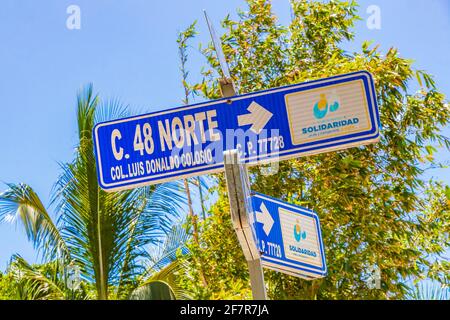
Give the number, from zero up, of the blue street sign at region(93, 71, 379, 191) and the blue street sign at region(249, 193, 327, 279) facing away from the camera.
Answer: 0

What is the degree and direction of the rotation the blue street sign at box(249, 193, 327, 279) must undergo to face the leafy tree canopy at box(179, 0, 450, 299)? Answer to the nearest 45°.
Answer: approximately 135° to its left

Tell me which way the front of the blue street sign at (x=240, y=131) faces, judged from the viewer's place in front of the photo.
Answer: facing the viewer
